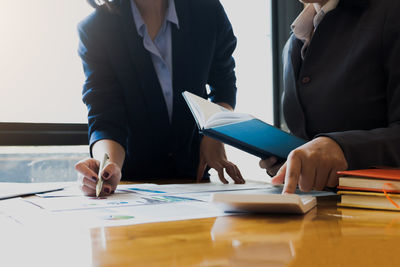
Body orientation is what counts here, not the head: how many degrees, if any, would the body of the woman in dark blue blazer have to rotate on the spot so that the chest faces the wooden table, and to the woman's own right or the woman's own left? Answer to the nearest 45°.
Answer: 0° — they already face it

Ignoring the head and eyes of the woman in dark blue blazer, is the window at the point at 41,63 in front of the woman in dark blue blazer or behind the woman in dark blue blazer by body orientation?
behind

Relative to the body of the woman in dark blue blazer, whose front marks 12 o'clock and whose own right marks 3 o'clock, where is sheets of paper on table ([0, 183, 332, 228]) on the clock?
The sheets of paper on table is roughly at 12 o'clock from the woman in dark blue blazer.

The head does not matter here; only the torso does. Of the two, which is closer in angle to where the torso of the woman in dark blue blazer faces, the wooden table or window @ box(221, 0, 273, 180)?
the wooden table

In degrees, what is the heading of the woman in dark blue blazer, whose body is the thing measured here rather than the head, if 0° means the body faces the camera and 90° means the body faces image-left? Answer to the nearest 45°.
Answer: approximately 0°

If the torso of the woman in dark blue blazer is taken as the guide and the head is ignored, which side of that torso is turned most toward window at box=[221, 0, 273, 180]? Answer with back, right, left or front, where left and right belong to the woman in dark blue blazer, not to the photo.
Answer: back

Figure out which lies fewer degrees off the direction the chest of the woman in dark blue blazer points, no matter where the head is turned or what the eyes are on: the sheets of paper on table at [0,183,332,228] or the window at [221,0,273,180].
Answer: the sheets of paper on table
